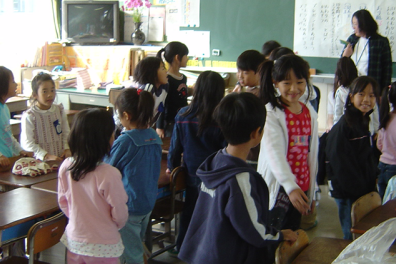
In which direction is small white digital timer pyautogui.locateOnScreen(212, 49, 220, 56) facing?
toward the camera

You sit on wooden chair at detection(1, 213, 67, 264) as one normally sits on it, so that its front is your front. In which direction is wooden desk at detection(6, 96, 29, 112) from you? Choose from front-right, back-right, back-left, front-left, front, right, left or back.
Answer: front-right

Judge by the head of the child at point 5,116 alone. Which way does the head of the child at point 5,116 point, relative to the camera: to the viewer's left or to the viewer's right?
to the viewer's right

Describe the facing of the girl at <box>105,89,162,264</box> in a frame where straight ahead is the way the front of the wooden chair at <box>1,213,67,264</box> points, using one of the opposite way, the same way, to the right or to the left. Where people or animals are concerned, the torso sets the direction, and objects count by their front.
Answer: the same way

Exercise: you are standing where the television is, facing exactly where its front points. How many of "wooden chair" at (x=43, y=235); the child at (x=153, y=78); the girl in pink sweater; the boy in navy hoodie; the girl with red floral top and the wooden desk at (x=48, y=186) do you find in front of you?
6

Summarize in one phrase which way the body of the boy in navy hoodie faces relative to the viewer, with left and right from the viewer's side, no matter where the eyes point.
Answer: facing away from the viewer and to the right of the viewer

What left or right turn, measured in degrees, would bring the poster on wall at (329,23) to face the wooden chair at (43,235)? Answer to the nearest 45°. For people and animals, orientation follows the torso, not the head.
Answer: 0° — it already faces it

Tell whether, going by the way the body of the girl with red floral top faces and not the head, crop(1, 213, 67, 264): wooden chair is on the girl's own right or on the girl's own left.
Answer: on the girl's own right

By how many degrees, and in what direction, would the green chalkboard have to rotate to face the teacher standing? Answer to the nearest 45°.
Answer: approximately 45° to its left

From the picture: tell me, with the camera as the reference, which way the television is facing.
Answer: facing the viewer

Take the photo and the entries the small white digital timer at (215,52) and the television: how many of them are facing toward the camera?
2

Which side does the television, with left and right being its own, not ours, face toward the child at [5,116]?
front

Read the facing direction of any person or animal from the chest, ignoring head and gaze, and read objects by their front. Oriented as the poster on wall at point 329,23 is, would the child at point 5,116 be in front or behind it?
in front

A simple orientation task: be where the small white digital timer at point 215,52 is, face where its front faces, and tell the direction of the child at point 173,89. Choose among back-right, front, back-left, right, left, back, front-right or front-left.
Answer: front

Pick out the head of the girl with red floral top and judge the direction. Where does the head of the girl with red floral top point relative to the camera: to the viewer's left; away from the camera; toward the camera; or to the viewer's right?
toward the camera
